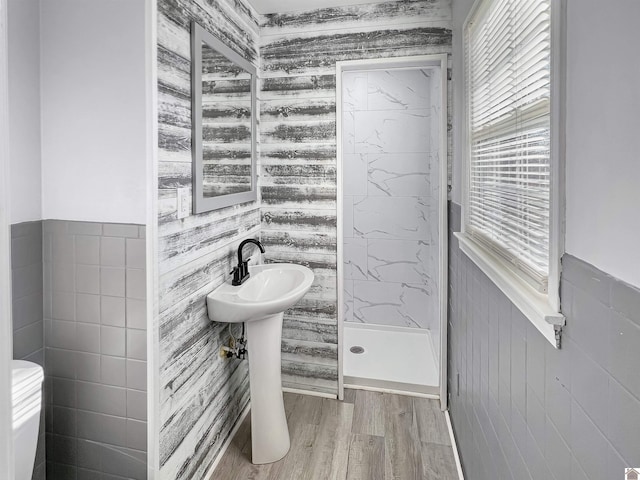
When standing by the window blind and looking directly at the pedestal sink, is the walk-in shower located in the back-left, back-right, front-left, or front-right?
front-right

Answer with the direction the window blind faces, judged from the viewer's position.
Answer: facing the viewer and to the left of the viewer

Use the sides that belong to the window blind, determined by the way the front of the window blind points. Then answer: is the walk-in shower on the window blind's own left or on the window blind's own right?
on the window blind's own right
